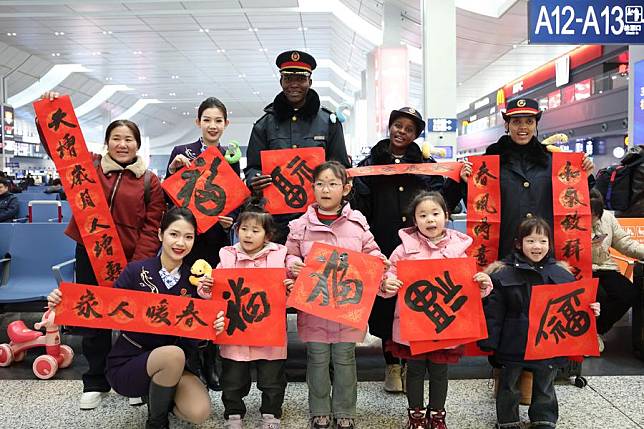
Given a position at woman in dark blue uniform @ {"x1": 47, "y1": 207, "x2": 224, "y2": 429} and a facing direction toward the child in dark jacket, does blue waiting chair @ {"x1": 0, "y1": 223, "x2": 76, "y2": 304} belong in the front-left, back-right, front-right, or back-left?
back-left

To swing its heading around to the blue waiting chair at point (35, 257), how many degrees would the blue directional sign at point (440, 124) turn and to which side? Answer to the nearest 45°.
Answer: approximately 45° to its right

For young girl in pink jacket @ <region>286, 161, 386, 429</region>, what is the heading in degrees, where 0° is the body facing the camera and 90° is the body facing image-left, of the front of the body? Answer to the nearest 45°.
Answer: approximately 0°

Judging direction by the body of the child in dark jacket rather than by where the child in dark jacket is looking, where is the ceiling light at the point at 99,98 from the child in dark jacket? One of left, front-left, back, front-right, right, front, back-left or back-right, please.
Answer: back-right

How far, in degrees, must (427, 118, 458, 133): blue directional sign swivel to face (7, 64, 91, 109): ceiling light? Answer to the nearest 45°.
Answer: approximately 135° to its right
